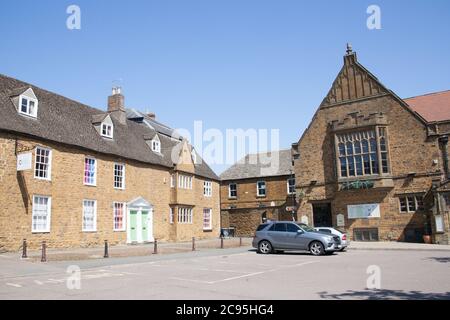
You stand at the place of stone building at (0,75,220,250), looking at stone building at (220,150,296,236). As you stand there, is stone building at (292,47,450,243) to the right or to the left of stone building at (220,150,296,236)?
right

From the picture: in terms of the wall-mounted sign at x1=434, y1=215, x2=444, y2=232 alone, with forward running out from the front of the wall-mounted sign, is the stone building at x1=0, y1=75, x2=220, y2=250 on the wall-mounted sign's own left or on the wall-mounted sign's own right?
on the wall-mounted sign's own right

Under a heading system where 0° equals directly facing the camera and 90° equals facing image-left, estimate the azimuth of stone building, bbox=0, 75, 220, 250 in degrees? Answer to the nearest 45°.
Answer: approximately 315°

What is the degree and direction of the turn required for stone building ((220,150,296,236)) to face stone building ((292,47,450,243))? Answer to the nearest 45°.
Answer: approximately 45° to its left

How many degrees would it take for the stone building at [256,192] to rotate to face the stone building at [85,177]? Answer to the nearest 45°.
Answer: approximately 45° to its right

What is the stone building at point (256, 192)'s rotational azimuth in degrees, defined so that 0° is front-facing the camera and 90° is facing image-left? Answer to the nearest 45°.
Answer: approximately 0°

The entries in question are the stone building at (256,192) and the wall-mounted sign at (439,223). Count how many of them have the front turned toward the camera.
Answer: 2
